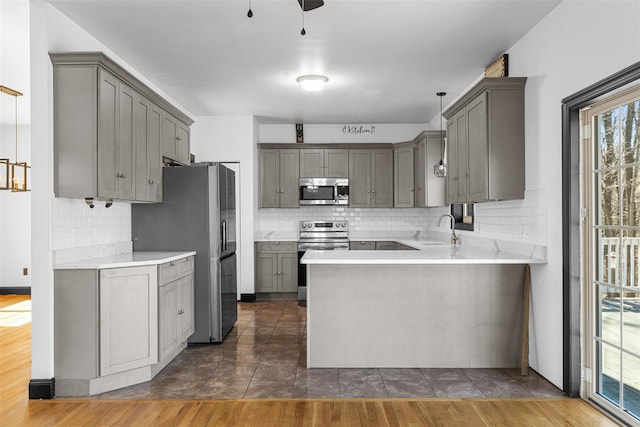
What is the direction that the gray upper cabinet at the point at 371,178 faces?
toward the camera

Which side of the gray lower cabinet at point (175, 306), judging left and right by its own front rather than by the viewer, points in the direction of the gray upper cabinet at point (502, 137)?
front

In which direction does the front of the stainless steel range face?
toward the camera

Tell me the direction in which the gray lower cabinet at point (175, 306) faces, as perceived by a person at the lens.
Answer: facing the viewer and to the right of the viewer

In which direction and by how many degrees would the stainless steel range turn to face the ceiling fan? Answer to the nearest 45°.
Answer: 0° — it already faces it

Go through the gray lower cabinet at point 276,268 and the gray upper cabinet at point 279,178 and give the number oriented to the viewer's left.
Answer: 0

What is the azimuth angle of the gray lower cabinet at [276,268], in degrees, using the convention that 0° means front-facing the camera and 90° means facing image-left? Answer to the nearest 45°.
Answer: approximately 0°

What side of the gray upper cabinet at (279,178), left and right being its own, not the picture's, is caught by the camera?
front

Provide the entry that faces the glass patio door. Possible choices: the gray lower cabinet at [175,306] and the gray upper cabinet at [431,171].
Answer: the gray lower cabinet

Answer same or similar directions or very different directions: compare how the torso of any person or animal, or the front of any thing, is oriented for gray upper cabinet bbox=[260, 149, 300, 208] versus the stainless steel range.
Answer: same or similar directions

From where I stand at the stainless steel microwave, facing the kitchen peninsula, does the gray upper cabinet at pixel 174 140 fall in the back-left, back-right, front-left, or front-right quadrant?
front-right

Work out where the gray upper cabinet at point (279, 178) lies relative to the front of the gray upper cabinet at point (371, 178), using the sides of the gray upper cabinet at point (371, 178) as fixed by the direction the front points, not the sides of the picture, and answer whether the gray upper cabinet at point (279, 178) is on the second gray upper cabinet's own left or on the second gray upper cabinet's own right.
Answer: on the second gray upper cabinet's own right
